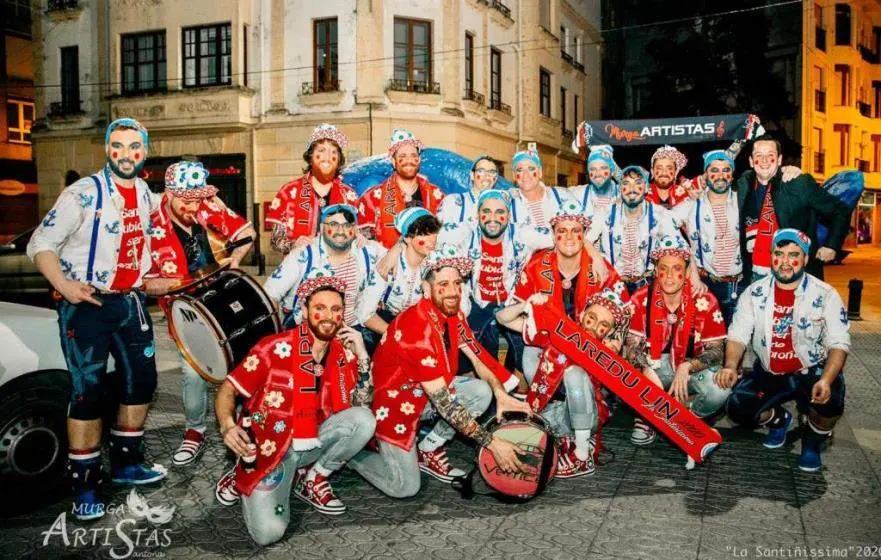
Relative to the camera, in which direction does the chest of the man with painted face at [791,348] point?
toward the camera

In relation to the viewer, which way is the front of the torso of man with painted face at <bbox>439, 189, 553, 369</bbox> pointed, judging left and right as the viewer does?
facing the viewer

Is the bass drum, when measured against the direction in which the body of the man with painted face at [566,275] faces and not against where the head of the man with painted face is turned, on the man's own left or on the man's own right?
on the man's own right

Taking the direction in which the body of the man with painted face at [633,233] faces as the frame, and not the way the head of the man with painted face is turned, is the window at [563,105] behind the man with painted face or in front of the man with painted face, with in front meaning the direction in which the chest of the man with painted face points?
behind

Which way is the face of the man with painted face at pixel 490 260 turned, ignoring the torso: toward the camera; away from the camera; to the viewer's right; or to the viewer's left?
toward the camera

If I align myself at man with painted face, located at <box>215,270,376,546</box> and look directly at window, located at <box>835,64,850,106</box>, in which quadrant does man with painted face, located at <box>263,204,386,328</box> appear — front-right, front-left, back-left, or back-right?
front-left

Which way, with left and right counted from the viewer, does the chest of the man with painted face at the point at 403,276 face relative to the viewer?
facing the viewer and to the right of the viewer

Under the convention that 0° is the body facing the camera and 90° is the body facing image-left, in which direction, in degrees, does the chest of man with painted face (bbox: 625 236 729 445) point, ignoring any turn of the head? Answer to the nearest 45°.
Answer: approximately 0°

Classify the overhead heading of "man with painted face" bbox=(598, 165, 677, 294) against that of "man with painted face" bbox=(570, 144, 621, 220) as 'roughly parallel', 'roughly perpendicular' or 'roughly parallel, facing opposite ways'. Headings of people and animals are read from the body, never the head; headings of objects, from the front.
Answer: roughly parallel

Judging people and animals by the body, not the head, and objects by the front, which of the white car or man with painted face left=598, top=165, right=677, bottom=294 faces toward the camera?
the man with painted face

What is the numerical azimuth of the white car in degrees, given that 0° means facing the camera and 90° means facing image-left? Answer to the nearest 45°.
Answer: approximately 270°

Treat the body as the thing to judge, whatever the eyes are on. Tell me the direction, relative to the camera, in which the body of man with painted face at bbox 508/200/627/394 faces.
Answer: toward the camera

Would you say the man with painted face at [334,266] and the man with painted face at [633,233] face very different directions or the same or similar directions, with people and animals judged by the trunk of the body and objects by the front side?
same or similar directions

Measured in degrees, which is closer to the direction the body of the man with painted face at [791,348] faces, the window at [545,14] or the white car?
the white car

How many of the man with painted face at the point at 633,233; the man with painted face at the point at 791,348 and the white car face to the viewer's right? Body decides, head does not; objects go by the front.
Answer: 1

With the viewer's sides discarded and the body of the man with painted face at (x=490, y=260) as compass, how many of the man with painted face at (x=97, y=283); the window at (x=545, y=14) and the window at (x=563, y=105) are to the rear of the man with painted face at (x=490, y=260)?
2

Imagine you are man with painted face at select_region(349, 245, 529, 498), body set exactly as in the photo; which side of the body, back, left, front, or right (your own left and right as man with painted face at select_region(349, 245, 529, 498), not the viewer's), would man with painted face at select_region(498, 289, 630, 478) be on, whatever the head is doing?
left

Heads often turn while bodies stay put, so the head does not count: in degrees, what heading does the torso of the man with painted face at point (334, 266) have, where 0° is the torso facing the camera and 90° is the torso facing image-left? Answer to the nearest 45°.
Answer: approximately 0°

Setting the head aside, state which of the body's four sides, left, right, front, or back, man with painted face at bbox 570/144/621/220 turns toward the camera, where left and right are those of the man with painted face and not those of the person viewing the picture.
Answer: front
